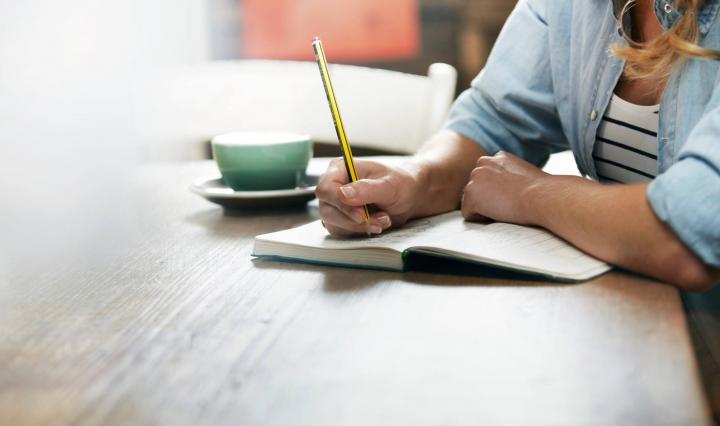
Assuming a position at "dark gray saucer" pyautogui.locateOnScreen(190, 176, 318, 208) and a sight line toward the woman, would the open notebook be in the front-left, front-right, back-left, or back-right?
front-right

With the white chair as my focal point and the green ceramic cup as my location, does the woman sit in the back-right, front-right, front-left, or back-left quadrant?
back-right

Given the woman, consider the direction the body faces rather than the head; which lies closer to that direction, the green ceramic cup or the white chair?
the green ceramic cup

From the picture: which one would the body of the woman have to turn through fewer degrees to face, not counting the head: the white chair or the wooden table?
the wooden table

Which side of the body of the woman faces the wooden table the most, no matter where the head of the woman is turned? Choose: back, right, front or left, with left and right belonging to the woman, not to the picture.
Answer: front

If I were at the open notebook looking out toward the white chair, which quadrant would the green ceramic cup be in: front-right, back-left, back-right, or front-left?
front-left

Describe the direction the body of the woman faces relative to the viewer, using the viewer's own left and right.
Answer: facing the viewer and to the left of the viewer

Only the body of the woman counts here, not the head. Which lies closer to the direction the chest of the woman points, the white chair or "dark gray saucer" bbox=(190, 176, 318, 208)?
the dark gray saucer

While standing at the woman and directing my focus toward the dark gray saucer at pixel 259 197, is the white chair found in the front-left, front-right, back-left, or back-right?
front-right

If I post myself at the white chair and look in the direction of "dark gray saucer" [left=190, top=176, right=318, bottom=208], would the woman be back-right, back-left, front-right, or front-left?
front-left

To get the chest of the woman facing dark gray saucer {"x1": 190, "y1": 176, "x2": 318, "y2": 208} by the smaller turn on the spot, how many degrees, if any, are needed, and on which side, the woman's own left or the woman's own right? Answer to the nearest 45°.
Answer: approximately 45° to the woman's own right
